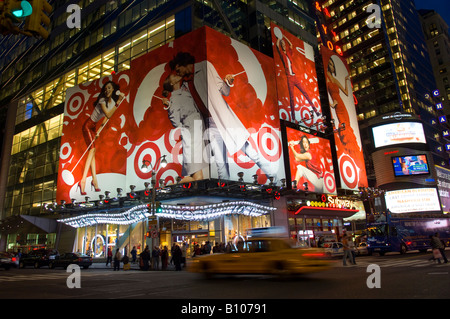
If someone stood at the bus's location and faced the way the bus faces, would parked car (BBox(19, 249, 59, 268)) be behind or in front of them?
in front

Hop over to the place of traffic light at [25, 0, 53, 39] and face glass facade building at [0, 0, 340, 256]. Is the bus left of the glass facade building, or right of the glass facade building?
right

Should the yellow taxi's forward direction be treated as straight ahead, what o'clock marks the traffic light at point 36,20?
The traffic light is roughly at 10 o'clock from the yellow taxi.

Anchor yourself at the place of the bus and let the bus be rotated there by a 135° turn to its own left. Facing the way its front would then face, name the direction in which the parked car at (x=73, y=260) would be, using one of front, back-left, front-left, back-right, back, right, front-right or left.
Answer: back-right

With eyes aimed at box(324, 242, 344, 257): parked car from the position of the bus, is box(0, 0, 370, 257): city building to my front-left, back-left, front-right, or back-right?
front-right

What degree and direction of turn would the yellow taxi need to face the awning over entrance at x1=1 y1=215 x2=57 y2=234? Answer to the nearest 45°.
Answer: approximately 45° to its right

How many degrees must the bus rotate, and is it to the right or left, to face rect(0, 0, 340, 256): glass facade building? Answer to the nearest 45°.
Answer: approximately 45° to its right

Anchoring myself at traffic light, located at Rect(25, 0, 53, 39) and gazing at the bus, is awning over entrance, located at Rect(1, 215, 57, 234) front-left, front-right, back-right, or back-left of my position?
front-left

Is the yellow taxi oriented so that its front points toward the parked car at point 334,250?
no

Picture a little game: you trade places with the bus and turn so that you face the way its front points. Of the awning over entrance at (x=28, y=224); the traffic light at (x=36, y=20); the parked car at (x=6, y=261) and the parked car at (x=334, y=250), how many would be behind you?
0

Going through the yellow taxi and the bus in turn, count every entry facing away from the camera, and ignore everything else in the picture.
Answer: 0

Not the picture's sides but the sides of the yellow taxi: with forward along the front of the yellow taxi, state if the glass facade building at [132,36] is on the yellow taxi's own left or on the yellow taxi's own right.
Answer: on the yellow taxi's own right

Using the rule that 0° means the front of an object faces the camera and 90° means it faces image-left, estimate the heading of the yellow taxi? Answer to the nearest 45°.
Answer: approximately 90°

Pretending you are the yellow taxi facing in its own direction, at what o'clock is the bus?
The bus is roughly at 4 o'clock from the yellow taxi.

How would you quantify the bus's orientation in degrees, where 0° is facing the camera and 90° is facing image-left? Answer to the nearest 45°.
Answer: approximately 45°
